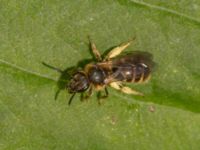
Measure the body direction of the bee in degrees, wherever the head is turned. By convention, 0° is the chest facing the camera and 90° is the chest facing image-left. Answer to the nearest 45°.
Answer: approximately 90°
